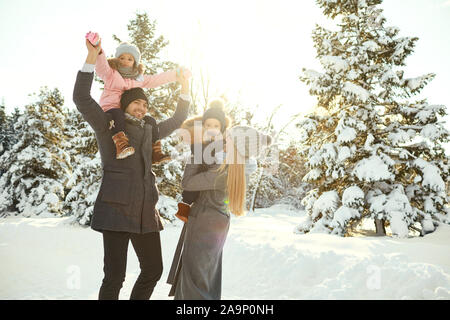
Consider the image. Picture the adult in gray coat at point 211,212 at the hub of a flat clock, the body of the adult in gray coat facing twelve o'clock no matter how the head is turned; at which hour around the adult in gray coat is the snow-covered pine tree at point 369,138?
The snow-covered pine tree is roughly at 4 o'clock from the adult in gray coat.

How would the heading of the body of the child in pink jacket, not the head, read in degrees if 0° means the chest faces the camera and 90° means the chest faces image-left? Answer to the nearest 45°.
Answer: approximately 315°

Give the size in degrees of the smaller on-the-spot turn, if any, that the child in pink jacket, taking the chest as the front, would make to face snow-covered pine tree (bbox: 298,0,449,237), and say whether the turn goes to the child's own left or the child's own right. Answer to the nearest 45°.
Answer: approximately 90° to the child's own left

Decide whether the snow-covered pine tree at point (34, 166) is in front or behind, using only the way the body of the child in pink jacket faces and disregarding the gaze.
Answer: behind

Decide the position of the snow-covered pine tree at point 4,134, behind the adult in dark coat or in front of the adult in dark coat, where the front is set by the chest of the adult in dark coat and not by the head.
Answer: behind

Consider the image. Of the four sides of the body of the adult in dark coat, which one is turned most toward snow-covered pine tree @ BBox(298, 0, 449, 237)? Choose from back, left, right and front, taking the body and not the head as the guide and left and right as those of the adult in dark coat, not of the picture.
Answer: left

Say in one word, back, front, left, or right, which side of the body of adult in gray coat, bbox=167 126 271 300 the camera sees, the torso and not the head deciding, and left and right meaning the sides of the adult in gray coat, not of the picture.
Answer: left

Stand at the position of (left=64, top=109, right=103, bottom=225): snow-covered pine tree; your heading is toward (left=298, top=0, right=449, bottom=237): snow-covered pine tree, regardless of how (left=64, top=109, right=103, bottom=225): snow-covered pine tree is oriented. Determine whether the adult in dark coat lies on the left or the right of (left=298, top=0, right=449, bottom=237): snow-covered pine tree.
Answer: right
